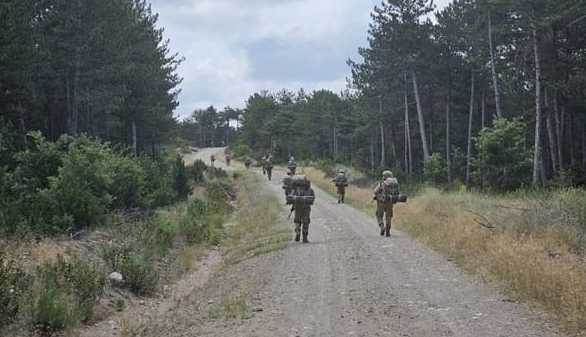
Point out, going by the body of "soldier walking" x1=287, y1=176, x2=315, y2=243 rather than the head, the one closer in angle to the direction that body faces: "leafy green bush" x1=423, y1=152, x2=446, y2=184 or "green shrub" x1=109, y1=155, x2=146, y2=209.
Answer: the leafy green bush

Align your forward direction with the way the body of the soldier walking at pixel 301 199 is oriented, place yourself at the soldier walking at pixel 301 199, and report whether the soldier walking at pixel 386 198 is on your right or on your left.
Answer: on your right

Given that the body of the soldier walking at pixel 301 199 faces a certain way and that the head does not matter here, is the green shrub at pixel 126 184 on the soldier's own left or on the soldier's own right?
on the soldier's own left

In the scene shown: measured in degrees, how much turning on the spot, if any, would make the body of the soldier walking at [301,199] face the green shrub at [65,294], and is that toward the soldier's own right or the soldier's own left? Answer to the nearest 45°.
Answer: approximately 135° to the soldier's own left

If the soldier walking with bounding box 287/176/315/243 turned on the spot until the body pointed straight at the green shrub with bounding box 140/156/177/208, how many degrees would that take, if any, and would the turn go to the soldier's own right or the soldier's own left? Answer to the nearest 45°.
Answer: approximately 45° to the soldier's own left

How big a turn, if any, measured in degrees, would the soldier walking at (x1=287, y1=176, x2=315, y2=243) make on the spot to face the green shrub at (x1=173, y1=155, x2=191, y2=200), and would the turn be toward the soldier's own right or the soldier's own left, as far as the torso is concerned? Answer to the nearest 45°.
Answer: approximately 45° to the soldier's own left

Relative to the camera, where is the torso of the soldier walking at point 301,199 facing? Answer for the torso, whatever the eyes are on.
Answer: away from the camera

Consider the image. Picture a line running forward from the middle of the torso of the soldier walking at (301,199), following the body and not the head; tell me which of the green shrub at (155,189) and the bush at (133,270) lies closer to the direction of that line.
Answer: the green shrub
